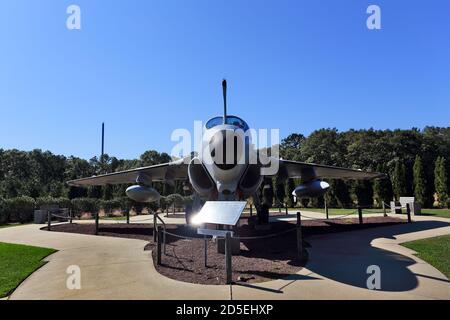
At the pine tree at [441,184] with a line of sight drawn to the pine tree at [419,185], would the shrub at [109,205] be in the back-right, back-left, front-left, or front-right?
front-left

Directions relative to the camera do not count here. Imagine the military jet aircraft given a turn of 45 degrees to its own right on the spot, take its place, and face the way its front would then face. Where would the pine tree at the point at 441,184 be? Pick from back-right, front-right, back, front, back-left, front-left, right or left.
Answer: back

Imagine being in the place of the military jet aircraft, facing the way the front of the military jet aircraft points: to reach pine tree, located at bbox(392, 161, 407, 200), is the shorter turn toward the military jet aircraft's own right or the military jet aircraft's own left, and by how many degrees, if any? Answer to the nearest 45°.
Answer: approximately 135° to the military jet aircraft's own left

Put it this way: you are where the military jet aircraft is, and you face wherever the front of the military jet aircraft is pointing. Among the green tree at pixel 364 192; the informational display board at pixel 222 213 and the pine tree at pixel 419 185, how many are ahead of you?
1

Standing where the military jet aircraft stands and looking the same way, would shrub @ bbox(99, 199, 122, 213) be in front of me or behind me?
behind

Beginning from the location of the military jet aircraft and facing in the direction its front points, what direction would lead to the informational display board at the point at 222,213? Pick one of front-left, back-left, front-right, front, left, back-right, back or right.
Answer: front

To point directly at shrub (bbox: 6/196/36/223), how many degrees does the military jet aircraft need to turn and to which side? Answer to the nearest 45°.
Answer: approximately 135° to its right

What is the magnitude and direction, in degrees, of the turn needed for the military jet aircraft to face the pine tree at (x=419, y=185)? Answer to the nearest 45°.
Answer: approximately 135° to its left

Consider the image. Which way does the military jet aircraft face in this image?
toward the camera

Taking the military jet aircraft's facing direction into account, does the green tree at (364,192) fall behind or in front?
behind

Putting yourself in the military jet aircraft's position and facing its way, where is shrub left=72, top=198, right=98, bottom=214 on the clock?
The shrub is roughly at 5 o'clock from the military jet aircraft.

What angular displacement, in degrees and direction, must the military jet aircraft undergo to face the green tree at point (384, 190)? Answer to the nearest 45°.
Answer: approximately 135° to its left

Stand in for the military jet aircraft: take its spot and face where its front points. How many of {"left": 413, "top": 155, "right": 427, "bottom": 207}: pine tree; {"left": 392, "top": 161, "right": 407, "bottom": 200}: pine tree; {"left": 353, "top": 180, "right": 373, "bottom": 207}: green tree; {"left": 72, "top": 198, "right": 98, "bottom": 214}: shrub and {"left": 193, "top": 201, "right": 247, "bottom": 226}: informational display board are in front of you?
1

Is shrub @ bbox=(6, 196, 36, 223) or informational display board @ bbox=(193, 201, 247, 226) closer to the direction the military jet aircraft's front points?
the informational display board
